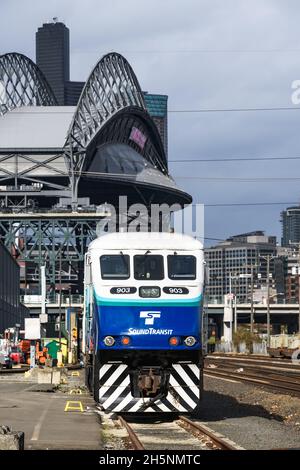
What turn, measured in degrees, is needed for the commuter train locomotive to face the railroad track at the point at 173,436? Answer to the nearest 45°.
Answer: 0° — it already faces it

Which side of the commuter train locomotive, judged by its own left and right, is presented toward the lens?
front
